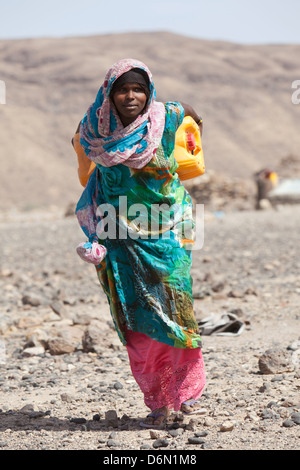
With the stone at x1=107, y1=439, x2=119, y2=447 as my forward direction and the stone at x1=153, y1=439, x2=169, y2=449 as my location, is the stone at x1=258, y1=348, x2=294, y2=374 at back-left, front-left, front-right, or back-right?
back-right

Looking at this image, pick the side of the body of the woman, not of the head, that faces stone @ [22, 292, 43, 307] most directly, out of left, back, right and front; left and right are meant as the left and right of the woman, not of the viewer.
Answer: back

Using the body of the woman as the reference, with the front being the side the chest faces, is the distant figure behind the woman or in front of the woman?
behind

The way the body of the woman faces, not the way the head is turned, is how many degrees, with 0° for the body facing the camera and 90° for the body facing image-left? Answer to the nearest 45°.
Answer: approximately 0°

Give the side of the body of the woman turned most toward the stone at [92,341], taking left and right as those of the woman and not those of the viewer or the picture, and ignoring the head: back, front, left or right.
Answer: back

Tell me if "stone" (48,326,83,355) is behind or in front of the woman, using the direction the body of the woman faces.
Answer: behind
